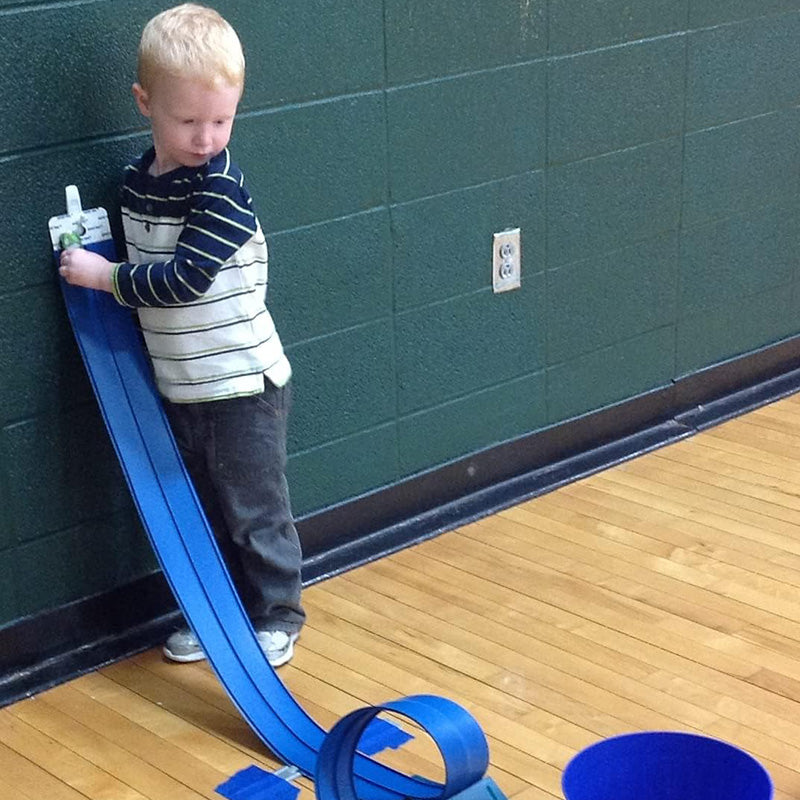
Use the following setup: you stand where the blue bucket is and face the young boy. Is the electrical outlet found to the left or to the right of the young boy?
right

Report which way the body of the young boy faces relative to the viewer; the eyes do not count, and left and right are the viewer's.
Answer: facing the viewer and to the left of the viewer

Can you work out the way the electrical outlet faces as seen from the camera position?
facing the viewer and to the right of the viewer

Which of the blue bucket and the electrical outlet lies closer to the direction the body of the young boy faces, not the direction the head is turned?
the blue bucket

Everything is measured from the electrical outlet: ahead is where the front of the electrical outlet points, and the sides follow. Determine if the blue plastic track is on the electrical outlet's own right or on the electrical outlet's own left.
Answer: on the electrical outlet's own right

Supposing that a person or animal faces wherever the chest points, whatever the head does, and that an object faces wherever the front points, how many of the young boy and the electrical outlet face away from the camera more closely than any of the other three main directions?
0

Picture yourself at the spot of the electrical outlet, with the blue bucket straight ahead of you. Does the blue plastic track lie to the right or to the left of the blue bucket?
right

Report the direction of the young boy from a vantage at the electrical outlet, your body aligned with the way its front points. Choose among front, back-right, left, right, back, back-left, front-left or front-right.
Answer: right

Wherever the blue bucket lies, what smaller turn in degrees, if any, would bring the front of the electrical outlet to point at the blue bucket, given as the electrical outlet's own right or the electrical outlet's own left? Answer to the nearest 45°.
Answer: approximately 45° to the electrical outlet's own right
